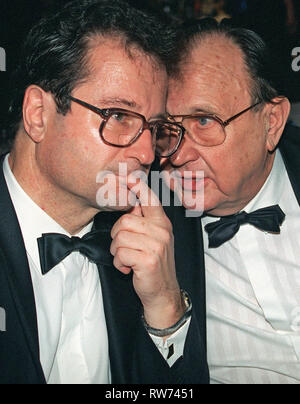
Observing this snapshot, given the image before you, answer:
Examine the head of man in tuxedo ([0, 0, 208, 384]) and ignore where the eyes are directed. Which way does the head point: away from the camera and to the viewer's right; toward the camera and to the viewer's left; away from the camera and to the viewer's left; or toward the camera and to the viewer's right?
toward the camera and to the viewer's right

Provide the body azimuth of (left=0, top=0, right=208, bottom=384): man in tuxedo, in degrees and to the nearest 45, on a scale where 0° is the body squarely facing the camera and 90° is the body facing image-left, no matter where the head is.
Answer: approximately 315°

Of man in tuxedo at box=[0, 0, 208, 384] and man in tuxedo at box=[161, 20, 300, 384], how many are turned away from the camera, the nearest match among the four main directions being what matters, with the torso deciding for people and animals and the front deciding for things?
0

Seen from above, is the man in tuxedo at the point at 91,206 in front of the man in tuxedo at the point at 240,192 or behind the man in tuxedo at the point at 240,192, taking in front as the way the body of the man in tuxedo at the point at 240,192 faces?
in front

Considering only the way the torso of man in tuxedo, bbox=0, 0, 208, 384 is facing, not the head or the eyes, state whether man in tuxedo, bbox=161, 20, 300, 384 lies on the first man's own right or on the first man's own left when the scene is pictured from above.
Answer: on the first man's own left

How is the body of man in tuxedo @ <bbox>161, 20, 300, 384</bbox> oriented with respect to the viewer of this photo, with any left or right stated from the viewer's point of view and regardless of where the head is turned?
facing the viewer and to the left of the viewer
